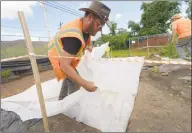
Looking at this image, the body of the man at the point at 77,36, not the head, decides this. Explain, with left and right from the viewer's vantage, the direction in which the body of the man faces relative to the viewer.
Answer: facing to the right of the viewer

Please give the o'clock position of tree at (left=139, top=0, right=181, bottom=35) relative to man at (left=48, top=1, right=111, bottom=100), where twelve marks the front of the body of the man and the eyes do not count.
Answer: The tree is roughly at 10 o'clock from the man.

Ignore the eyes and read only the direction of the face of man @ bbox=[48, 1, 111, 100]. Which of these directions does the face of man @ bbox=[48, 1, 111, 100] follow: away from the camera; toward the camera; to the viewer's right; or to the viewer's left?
to the viewer's right

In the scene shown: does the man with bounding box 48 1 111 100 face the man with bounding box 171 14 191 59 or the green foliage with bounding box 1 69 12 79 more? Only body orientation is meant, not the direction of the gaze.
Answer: the man

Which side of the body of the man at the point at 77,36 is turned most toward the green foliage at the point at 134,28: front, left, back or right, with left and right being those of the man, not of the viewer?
left
